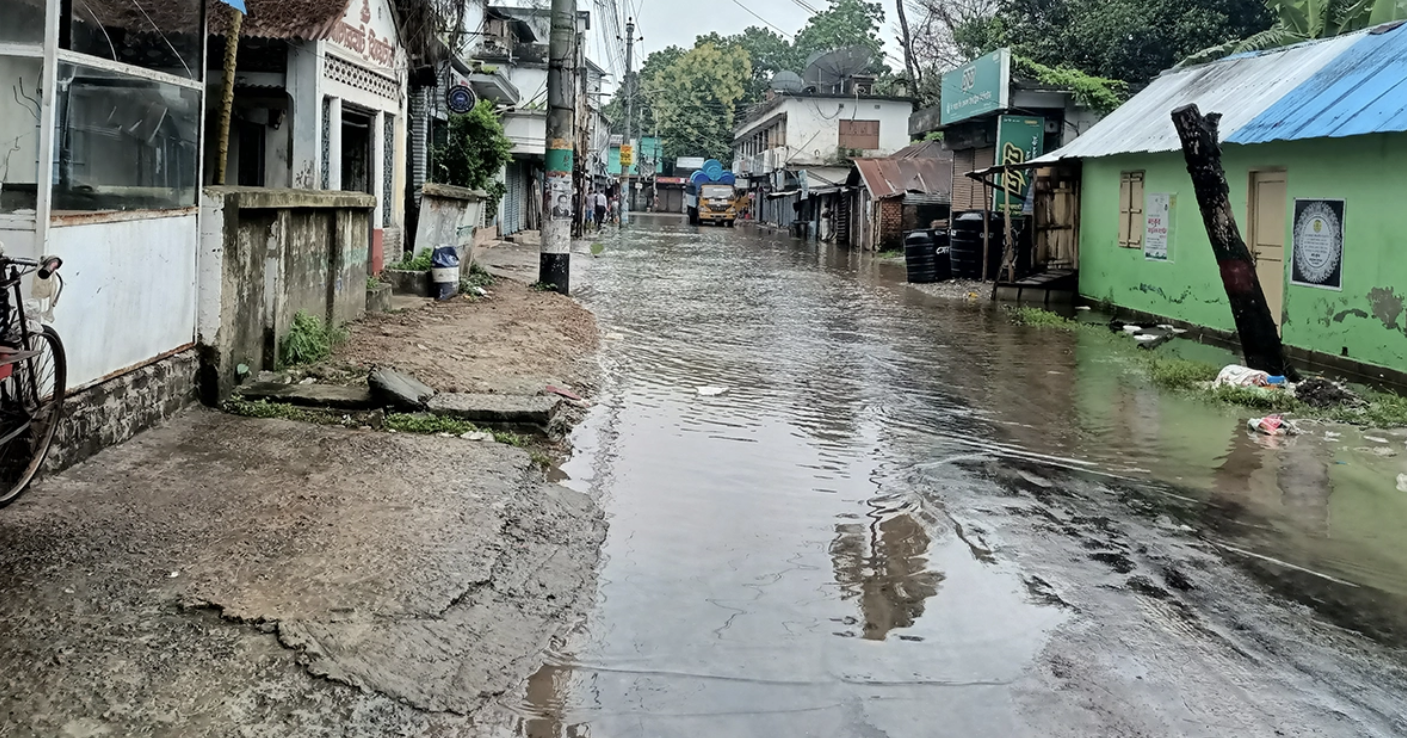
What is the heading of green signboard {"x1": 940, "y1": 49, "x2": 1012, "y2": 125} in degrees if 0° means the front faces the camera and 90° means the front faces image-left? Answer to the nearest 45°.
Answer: approximately 45°

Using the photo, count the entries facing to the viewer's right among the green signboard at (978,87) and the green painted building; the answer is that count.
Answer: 0

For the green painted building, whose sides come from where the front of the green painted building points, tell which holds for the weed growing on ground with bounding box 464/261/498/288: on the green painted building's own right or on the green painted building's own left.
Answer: on the green painted building's own right

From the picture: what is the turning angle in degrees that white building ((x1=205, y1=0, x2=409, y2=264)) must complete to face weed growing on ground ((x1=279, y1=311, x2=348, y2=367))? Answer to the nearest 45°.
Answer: approximately 45° to its right

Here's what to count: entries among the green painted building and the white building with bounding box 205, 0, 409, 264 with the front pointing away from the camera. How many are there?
0

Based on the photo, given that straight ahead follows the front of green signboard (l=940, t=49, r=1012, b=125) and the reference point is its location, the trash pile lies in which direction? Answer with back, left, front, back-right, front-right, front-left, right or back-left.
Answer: front-left

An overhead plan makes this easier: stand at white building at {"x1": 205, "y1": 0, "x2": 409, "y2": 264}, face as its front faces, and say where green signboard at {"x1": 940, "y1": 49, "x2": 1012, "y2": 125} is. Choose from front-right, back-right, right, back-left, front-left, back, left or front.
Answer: left

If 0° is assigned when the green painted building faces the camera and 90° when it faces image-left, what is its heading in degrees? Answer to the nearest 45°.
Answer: approximately 45°

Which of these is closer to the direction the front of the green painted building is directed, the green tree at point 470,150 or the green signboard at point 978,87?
the green tree
